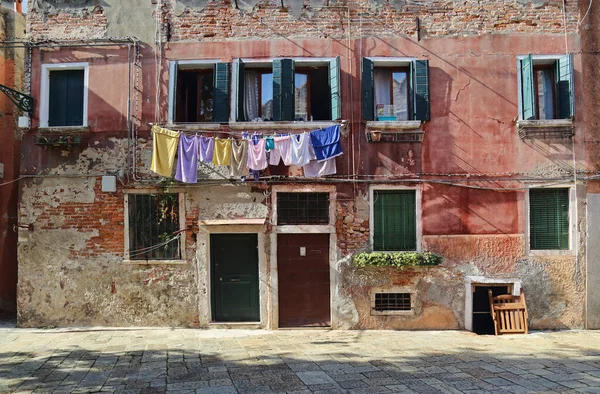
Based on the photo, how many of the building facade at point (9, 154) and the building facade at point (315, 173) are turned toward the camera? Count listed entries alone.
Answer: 1

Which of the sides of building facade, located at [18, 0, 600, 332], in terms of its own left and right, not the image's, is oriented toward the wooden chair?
left

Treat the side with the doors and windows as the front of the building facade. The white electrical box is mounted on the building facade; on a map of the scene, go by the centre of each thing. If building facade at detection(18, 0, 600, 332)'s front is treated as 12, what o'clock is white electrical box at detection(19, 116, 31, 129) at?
The white electrical box is roughly at 3 o'clock from the building facade.

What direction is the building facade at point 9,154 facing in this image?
to the viewer's right

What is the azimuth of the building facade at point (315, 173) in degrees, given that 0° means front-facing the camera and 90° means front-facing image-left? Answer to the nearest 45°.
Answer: approximately 0°
